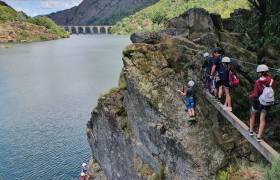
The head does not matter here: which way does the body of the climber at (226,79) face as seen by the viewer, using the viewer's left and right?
facing away from the viewer and to the left of the viewer

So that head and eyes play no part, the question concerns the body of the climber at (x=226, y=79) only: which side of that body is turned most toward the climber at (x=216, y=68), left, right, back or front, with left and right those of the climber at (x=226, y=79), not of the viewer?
front

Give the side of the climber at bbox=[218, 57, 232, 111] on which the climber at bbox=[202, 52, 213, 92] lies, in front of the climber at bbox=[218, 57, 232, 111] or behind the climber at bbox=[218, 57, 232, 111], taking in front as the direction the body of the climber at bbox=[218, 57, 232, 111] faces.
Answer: in front

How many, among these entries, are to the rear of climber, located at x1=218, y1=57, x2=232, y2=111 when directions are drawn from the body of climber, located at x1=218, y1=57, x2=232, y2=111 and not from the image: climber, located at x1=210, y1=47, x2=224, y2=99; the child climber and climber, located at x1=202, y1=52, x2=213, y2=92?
0

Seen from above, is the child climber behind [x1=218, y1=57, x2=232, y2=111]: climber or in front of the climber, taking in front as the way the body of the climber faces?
in front
